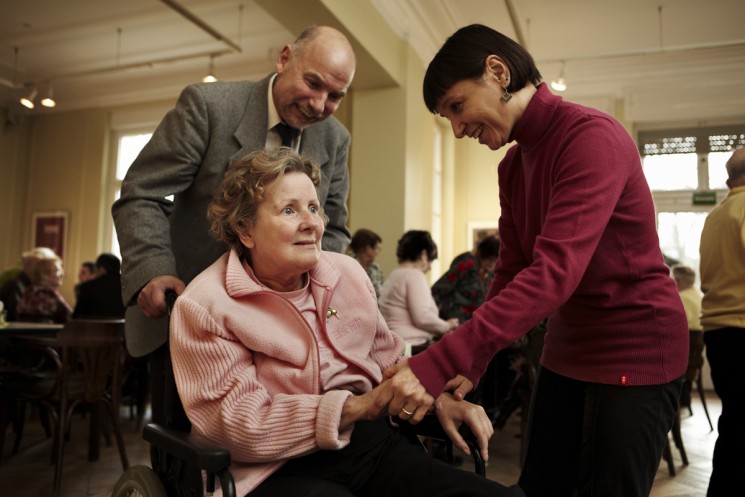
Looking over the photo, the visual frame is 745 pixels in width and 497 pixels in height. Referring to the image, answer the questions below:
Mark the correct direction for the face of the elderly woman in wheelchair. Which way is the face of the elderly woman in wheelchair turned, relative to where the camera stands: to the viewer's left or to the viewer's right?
to the viewer's right

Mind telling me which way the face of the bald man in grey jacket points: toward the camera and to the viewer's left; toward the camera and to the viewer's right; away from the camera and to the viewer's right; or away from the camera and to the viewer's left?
toward the camera and to the viewer's right

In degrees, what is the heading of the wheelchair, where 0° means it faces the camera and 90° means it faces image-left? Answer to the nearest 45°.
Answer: approximately 315°

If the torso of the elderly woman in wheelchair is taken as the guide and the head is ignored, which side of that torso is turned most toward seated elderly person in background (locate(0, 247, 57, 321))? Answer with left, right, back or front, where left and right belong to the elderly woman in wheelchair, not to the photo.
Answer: back

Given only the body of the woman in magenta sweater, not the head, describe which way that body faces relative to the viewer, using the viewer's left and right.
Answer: facing to the left of the viewer

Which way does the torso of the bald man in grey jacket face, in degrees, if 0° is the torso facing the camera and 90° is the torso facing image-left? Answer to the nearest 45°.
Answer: approximately 315°

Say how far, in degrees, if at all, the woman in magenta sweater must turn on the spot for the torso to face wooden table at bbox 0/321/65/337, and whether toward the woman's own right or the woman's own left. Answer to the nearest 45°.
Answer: approximately 45° to the woman's own right

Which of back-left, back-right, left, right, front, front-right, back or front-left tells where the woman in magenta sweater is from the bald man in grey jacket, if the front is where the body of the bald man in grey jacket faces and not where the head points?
front

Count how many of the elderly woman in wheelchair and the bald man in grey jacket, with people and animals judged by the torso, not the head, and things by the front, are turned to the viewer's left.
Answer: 0

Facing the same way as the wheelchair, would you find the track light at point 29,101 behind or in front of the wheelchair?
behind

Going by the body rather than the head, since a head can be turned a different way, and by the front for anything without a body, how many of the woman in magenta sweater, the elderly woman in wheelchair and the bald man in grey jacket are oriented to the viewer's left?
1

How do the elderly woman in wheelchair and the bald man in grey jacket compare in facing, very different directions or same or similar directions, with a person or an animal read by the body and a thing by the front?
same or similar directions

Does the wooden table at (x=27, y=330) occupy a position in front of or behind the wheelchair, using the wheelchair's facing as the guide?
behind

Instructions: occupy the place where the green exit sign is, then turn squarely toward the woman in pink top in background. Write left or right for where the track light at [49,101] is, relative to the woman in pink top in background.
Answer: right
